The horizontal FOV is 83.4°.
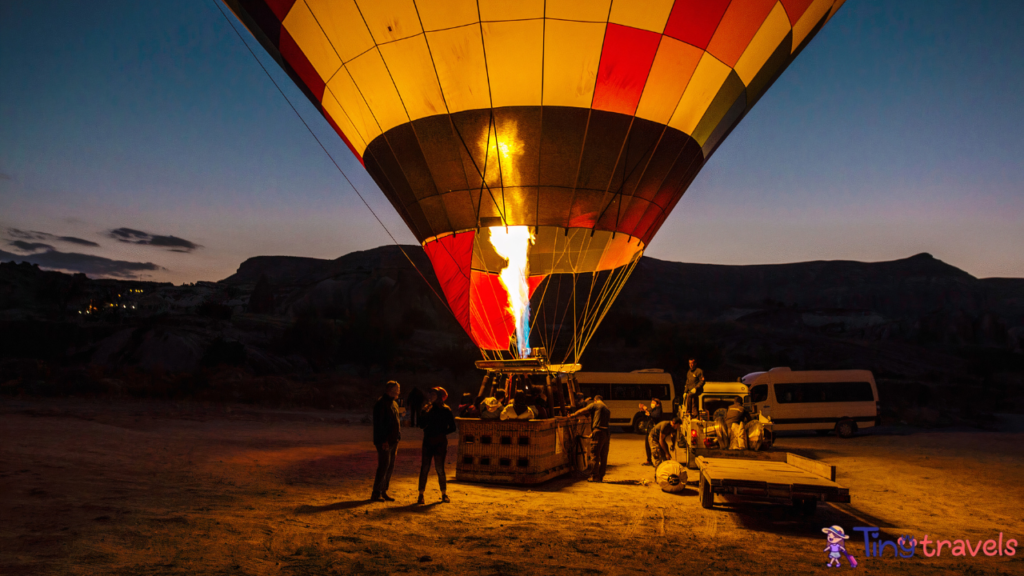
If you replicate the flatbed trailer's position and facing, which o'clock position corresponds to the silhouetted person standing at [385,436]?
The silhouetted person standing is roughly at 10 o'clock from the flatbed trailer.

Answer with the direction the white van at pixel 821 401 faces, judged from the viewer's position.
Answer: facing to the left of the viewer

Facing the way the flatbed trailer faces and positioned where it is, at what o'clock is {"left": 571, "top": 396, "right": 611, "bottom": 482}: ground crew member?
The ground crew member is roughly at 12 o'clock from the flatbed trailer.

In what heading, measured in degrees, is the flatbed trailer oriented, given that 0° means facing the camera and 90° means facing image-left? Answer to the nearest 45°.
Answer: approximately 135°

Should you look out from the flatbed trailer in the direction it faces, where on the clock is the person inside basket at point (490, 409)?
The person inside basket is roughly at 11 o'clock from the flatbed trailer.

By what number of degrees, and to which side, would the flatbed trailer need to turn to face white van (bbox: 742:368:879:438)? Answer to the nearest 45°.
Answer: approximately 45° to its right
